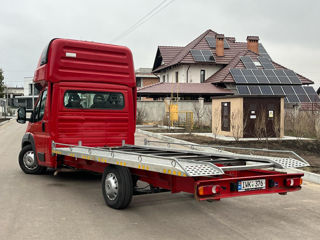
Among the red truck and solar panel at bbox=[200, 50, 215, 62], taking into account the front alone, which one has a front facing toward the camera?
the solar panel

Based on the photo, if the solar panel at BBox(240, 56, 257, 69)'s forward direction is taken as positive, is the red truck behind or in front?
in front

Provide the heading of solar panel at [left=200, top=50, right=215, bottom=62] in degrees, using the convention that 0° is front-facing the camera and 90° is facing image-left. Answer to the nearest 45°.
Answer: approximately 0°

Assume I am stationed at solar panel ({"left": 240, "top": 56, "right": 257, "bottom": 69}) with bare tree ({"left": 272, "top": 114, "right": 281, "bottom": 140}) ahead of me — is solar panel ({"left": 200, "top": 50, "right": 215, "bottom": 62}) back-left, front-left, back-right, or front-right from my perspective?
back-right

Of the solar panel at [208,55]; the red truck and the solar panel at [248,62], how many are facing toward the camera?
2

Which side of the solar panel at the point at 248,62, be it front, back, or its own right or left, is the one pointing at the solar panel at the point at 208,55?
right

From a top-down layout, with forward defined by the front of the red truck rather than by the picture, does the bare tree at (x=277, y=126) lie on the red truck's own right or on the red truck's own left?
on the red truck's own right

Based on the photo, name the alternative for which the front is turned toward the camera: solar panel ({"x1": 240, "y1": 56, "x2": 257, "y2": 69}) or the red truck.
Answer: the solar panel

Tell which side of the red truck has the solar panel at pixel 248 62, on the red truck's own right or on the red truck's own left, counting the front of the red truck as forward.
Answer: on the red truck's own right

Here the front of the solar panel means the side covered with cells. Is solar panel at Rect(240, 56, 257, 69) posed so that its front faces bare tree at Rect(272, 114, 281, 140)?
yes

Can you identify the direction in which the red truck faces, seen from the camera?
facing away from the viewer and to the left of the viewer

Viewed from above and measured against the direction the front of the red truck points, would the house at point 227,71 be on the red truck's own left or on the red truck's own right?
on the red truck's own right

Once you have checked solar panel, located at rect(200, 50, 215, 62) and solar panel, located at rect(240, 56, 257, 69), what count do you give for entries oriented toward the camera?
2

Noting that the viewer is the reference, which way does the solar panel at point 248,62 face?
facing the viewer
